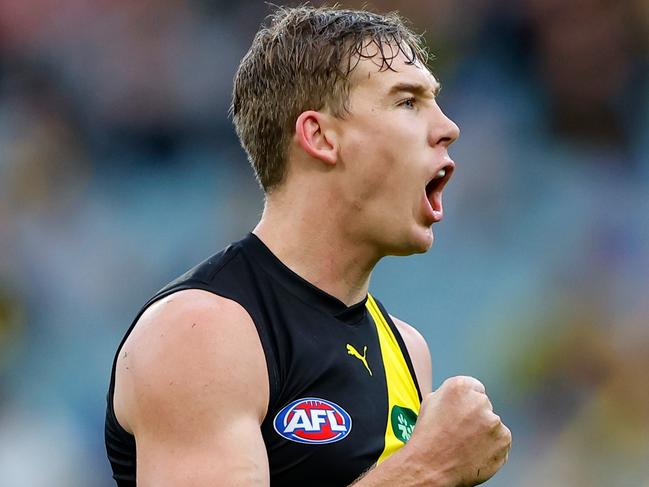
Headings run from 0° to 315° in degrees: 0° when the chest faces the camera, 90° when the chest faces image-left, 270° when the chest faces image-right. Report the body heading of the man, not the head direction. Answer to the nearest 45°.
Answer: approximately 315°

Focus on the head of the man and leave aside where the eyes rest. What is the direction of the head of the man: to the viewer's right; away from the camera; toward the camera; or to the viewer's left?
to the viewer's right
